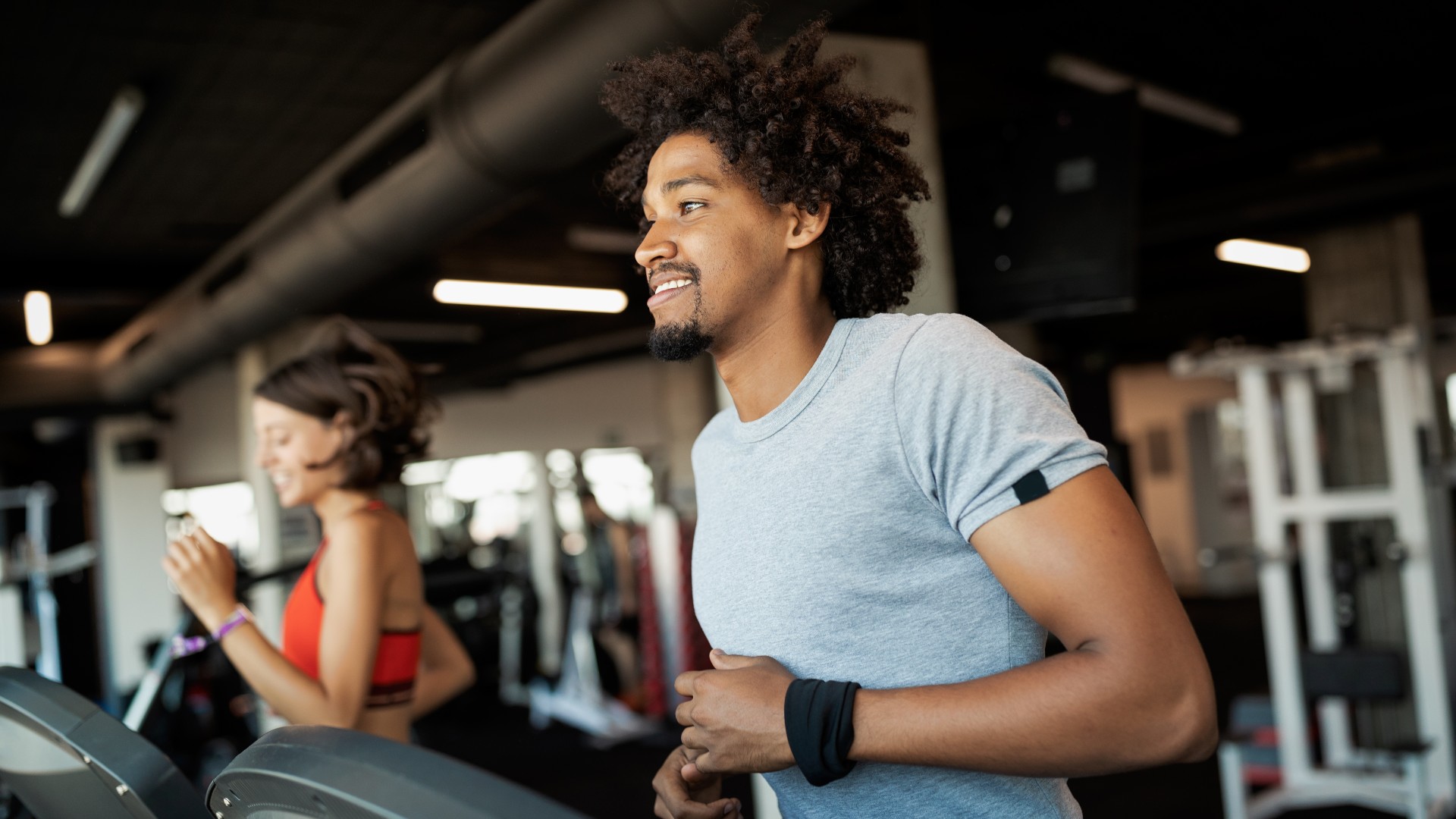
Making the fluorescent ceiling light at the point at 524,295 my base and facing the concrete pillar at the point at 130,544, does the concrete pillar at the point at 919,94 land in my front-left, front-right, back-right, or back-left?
back-left

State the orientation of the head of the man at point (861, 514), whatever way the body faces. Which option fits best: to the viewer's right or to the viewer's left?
to the viewer's left

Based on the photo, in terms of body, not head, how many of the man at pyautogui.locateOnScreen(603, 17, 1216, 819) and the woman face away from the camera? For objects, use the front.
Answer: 0

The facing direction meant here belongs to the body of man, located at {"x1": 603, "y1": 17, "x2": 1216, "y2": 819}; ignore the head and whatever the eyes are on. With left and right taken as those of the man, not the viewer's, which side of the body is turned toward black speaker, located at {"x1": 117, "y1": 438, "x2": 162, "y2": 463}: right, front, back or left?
right

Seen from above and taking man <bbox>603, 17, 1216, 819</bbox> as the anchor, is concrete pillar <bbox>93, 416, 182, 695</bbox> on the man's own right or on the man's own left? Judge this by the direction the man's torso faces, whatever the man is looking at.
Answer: on the man's own right

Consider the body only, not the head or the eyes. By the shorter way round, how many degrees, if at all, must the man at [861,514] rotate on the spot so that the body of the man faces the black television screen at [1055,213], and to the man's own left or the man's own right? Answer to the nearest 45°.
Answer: approximately 135° to the man's own right

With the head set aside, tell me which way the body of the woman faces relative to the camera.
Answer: to the viewer's left

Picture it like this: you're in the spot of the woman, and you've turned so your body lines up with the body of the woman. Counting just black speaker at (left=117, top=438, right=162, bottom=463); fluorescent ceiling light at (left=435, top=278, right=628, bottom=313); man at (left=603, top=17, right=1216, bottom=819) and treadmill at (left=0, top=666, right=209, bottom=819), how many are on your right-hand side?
2

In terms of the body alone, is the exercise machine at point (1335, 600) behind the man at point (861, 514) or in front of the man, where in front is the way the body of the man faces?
behind

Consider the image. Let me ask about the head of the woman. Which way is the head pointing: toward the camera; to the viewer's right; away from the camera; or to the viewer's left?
to the viewer's left

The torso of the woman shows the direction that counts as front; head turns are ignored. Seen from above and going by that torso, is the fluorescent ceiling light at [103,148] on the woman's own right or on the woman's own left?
on the woman's own right
